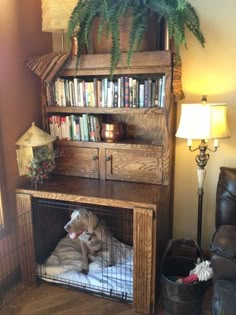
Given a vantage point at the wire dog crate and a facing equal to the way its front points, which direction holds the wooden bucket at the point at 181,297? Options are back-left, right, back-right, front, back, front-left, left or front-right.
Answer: left

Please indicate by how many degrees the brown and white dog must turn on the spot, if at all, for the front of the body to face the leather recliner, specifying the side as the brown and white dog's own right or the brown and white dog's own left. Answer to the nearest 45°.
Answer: approximately 90° to the brown and white dog's own left

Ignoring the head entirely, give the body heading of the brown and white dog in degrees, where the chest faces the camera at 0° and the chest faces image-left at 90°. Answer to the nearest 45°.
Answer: approximately 45°

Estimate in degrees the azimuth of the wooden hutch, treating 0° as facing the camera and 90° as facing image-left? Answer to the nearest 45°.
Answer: approximately 45°

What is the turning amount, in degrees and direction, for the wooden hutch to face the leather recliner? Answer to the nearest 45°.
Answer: approximately 90° to its left
